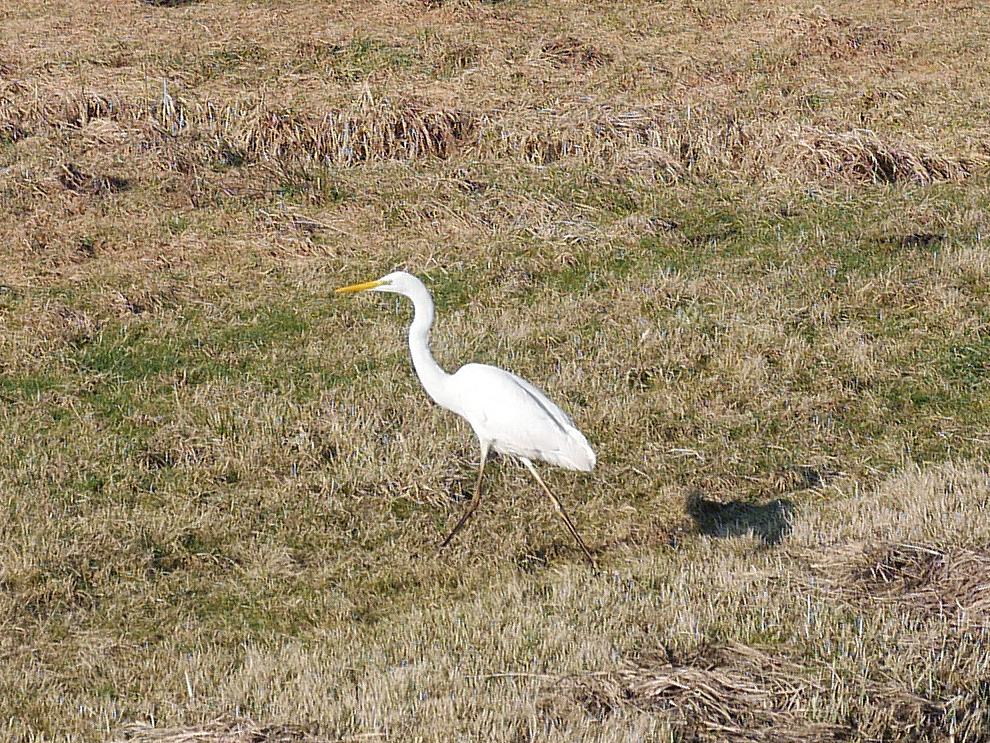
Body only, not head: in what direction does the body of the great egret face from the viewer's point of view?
to the viewer's left
